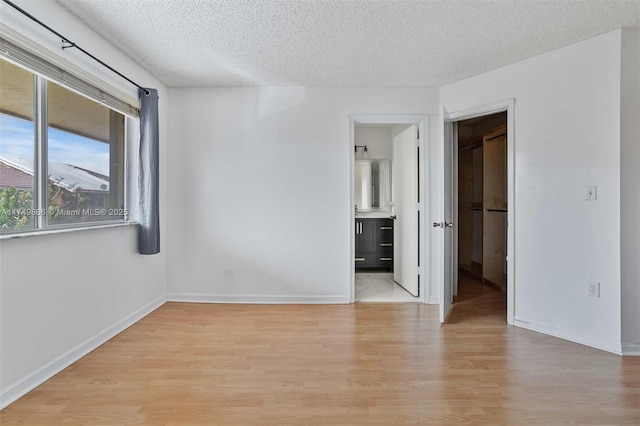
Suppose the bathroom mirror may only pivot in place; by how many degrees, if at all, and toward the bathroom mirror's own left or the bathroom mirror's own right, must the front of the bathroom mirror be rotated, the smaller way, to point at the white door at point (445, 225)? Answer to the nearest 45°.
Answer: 0° — it already faces it

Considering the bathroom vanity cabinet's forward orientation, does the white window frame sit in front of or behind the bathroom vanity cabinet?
in front

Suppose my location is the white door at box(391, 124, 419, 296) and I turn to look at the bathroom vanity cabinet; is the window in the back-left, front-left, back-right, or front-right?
back-left

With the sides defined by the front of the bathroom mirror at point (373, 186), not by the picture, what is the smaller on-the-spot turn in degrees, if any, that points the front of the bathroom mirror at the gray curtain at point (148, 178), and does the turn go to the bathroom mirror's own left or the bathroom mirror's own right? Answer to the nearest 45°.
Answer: approximately 45° to the bathroom mirror's own right

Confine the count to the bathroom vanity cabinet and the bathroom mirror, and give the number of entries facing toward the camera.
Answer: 2

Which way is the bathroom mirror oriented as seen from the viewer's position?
toward the camera

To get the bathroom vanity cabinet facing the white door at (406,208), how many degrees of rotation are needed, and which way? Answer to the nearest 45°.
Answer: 0° — it already faces it

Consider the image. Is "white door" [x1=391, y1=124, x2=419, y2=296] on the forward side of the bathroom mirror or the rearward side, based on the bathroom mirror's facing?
on the forward side

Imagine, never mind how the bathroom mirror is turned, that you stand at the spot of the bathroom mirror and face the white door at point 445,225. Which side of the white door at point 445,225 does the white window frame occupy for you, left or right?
right
